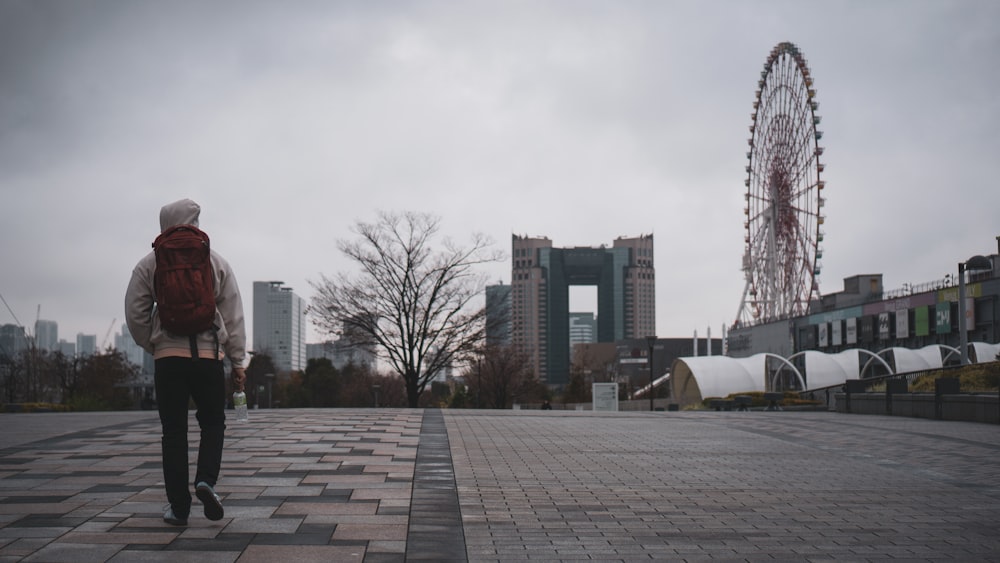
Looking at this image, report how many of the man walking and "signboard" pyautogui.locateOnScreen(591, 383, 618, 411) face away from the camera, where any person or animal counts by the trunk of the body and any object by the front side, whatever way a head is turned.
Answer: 1

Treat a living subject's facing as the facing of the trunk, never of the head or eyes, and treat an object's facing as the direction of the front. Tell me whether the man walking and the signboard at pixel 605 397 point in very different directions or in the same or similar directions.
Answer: very different directions

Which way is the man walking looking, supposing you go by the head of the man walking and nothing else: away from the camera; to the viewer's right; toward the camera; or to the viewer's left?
away from the camera

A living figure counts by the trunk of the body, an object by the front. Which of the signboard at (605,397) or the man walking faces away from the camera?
the man walking

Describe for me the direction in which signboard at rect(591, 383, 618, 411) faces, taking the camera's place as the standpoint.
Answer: facing the viewer

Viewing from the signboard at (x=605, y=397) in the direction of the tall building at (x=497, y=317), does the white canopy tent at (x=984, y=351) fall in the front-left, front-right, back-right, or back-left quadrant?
back-right

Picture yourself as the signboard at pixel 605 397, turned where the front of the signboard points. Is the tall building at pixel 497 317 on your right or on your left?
on your right

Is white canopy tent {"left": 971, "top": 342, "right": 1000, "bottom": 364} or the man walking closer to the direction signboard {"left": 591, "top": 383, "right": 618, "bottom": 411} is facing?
the man walking

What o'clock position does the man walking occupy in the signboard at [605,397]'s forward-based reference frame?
The man walking is roughly at 12 o'clock from the signboard.

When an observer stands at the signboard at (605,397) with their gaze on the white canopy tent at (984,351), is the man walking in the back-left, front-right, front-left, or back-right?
back-right

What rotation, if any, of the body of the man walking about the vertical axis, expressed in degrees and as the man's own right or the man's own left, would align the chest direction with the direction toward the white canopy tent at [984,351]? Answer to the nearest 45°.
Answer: approximately 45° to the man's own right

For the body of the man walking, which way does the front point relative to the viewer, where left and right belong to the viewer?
facing away from the viewer

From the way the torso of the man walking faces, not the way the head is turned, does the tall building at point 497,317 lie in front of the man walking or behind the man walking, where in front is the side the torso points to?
in front

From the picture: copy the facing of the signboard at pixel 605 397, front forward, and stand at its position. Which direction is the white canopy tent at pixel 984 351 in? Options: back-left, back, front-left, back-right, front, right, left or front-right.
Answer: back-left
